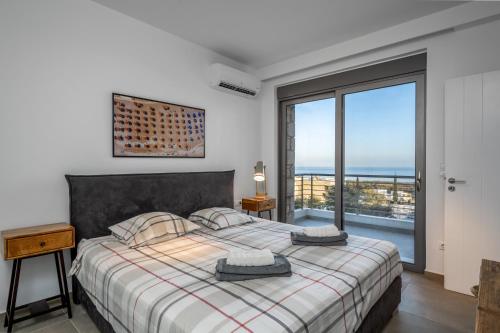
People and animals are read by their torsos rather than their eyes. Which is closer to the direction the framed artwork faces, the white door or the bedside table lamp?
the white door

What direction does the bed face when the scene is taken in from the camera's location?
facing the viewer and to the right of the viewer

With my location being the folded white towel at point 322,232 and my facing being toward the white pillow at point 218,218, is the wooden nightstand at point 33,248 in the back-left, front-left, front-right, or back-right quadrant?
front-left

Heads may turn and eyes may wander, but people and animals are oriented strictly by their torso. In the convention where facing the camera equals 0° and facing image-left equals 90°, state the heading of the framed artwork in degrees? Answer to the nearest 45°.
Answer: approximately 315°

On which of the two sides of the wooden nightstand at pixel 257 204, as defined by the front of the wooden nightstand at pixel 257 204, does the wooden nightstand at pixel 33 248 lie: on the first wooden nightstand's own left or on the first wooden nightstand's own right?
on the first wooden nightstand's own right

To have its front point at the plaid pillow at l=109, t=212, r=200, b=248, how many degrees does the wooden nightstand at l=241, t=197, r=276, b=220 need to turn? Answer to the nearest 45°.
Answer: approximately 90° to its right

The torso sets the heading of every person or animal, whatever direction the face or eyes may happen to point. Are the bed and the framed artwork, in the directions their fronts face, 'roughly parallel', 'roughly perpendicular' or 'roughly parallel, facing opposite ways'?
roughly parallel

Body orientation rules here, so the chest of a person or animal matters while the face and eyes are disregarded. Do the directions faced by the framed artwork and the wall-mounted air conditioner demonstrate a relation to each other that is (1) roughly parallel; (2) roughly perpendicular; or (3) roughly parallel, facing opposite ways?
roughly parallel

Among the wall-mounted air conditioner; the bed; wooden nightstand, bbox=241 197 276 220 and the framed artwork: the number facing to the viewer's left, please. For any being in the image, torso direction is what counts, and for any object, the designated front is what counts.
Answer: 0

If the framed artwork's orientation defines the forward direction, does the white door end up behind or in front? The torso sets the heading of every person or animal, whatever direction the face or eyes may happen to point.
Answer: in front

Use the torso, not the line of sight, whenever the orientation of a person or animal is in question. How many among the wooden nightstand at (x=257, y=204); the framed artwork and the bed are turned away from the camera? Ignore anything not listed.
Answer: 0

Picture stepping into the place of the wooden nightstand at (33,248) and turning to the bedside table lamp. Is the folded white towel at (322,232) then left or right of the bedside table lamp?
right

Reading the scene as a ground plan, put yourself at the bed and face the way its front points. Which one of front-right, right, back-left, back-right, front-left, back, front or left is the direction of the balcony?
left

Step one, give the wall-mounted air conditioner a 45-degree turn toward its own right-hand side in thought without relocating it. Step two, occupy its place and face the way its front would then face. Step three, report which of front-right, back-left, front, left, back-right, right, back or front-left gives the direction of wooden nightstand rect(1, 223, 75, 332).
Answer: front-right

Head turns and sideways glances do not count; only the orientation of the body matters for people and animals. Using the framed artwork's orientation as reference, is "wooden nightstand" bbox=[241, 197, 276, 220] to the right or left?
on its left

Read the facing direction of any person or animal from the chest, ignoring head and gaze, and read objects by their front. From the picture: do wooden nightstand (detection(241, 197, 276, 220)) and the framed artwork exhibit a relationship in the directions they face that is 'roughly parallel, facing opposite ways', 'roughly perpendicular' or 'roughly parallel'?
roughly parallel

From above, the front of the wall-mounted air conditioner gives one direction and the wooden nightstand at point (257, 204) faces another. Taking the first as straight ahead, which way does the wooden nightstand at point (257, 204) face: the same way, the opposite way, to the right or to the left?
the same way

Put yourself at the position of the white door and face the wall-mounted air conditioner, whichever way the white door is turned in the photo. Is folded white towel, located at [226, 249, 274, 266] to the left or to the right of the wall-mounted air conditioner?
left
